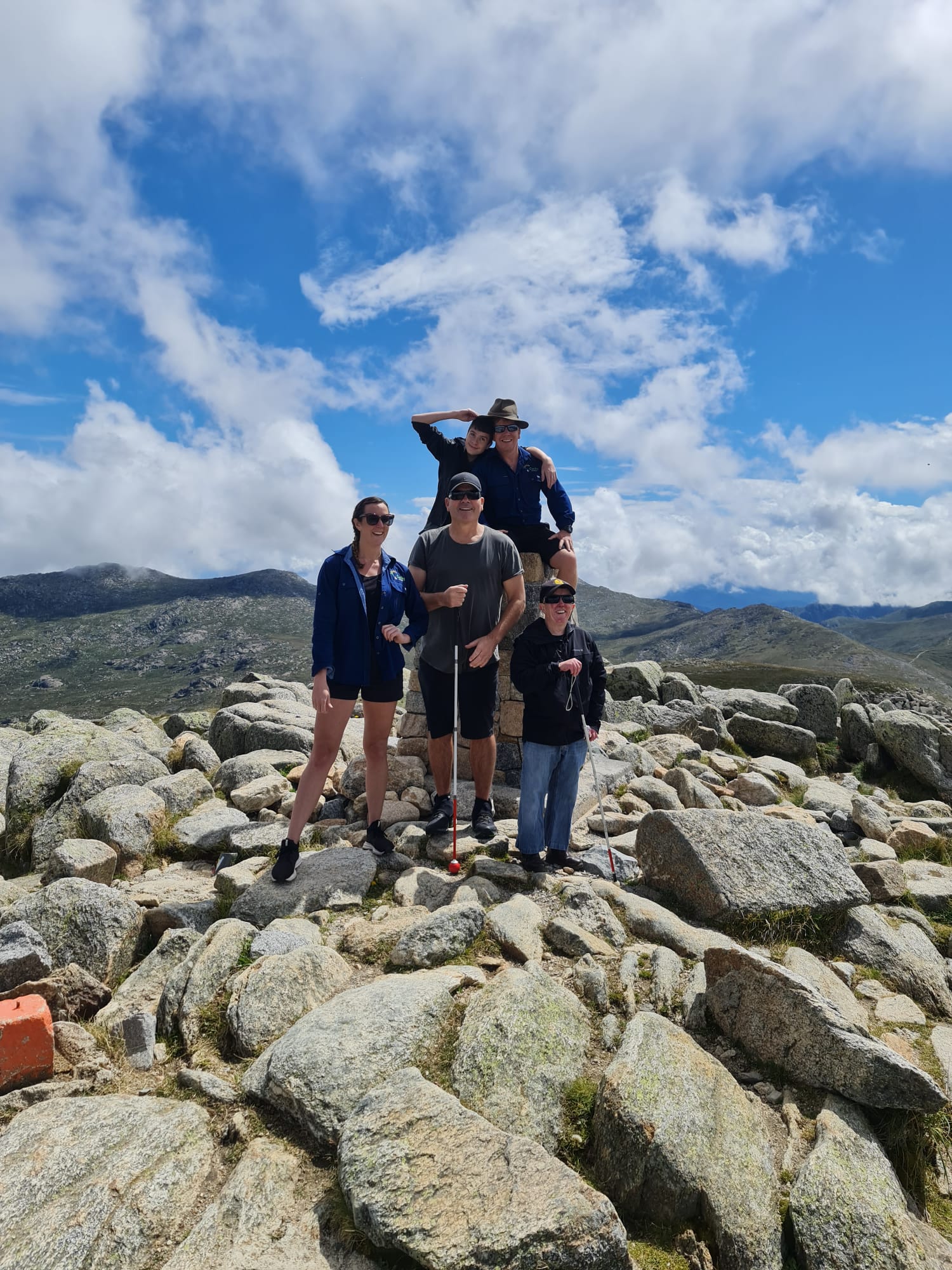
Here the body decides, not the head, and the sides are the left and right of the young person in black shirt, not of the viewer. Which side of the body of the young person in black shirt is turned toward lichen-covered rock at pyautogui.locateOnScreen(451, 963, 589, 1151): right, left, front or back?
front

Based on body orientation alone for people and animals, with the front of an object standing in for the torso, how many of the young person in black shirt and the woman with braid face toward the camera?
2

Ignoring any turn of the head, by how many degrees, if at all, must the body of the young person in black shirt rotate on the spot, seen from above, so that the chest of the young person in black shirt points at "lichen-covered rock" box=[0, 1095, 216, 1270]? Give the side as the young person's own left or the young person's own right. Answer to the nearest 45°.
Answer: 0° — they already face it

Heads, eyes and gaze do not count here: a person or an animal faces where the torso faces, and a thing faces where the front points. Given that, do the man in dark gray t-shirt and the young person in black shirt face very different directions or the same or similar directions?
same or similar directions

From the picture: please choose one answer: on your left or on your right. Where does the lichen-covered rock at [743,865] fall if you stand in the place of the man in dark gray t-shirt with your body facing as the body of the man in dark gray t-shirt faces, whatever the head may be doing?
on your left

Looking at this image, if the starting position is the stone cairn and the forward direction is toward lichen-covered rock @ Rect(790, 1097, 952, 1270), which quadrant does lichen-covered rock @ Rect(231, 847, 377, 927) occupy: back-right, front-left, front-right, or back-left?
front-right

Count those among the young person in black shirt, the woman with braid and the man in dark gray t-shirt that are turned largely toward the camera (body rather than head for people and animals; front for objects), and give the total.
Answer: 3

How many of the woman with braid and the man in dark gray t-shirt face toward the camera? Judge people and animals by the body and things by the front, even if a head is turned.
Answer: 2

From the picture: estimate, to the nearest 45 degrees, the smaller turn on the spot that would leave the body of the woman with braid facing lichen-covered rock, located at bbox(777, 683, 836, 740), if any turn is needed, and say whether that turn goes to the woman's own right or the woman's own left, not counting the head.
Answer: approximately 135° to the woman's own left

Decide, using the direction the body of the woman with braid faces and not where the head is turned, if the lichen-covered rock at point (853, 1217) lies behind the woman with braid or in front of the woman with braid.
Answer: in front

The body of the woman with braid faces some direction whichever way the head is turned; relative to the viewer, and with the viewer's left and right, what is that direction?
facing the viewer

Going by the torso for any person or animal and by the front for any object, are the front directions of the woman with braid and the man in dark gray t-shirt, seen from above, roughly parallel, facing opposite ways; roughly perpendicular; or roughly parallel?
roughly parallel
